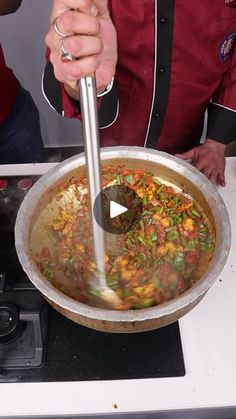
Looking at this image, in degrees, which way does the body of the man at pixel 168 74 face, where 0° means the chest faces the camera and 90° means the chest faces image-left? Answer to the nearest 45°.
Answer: approximately 0°
